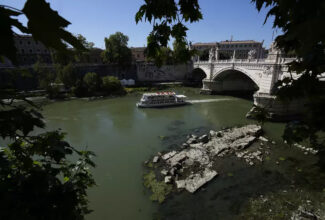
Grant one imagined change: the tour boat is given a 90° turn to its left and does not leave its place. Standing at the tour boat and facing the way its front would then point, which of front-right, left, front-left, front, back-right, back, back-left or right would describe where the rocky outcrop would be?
front

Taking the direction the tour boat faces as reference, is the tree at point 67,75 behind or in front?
in front

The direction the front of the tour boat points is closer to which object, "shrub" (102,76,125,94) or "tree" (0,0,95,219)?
the shrub

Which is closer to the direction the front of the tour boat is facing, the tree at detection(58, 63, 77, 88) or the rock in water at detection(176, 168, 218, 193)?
the tree

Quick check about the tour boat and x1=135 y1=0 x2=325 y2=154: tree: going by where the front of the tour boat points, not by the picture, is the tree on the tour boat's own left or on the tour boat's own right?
on the tour boat's own left

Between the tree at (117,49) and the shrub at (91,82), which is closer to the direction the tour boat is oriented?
the shrub

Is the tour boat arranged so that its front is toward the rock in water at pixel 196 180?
no

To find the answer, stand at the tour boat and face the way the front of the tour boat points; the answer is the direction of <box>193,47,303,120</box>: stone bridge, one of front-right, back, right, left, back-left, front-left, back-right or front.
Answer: back

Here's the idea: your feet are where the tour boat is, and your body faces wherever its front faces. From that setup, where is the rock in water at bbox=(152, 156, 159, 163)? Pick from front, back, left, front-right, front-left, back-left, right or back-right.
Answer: left

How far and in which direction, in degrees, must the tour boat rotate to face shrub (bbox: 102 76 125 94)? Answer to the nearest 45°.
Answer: approximately 45° to its right

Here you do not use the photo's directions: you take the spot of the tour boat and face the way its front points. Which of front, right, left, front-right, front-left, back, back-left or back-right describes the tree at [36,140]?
left

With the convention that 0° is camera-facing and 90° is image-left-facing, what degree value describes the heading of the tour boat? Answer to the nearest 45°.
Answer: approximately 90°

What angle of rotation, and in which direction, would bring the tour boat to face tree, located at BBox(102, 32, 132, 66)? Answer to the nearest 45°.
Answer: approximately 45° to its right

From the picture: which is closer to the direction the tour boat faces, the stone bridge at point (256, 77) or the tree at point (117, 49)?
the tree

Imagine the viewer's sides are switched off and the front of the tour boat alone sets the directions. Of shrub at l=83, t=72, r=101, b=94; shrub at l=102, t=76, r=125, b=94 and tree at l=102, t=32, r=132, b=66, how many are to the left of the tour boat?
0

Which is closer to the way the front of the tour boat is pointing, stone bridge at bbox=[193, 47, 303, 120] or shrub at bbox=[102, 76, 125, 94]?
the shrub
